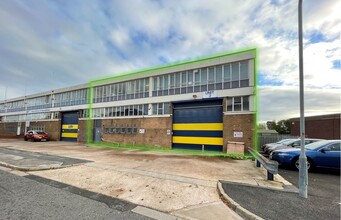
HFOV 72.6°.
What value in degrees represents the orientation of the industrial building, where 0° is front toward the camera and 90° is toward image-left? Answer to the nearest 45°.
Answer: approximately 45°

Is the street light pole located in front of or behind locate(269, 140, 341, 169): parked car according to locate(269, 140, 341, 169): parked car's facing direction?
in front

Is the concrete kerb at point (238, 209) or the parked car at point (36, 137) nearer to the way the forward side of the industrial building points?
the concrete kerb

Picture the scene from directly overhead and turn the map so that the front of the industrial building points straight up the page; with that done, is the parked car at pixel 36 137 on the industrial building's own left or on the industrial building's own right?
on the industrial building's own right

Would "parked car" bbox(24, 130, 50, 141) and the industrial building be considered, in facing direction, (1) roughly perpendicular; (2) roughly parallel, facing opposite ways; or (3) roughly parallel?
roughly perpendicular

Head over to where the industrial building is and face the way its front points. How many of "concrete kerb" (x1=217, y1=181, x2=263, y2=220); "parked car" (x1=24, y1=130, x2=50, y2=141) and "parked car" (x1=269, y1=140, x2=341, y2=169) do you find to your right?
1

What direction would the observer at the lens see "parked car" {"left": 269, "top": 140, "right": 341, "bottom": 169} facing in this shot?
facing the viewer and to the left of the viewer

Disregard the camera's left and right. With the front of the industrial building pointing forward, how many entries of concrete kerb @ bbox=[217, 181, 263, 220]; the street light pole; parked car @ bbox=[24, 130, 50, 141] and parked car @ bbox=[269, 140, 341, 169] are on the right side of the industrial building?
1

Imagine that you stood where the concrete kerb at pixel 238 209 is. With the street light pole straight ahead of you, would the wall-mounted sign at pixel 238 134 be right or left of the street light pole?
left

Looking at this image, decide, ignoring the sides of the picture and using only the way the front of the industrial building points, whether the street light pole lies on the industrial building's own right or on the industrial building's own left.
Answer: on the industrial building's own left

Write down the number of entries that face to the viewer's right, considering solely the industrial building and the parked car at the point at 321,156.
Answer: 0
